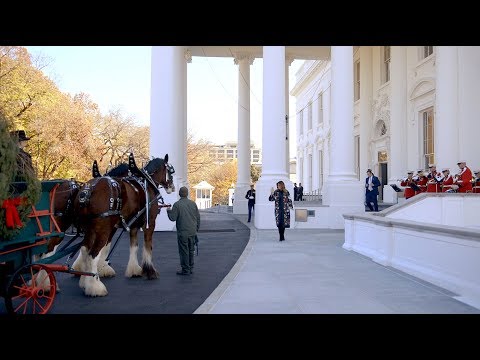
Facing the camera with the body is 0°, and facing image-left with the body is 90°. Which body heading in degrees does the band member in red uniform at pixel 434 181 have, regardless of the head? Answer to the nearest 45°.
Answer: approximately 45°

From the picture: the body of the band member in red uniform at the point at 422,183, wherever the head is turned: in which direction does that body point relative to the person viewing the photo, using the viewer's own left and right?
facing to the left of the viewer

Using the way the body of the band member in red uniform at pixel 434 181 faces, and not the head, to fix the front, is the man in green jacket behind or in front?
in front

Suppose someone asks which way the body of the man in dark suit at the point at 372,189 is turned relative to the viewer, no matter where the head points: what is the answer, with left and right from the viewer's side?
facing the viewer and to the left of the viewer

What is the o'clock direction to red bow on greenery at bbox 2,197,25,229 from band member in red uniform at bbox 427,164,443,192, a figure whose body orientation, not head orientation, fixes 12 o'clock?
The red bow on greenery is roughly at 11 o'clock from the band member in red uniform.

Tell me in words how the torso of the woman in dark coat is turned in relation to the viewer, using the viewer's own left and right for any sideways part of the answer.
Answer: facing the viewer

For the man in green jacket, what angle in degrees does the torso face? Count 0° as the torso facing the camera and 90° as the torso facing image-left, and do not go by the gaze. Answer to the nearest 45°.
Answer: approximately 135°

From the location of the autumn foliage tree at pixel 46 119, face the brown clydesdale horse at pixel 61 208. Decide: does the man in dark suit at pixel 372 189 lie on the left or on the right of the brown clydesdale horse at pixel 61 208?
left

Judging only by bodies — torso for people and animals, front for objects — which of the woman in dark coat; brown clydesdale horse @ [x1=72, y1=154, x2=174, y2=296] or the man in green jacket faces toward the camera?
the woman in dark coat

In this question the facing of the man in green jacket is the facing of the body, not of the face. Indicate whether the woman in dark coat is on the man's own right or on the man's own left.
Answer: on the man's own right

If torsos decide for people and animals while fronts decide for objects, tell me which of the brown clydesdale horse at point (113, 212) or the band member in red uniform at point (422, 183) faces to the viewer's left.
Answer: the band member in red uniform

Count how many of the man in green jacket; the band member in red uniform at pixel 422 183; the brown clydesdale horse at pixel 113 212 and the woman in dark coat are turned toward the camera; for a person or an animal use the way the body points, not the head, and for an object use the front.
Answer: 1

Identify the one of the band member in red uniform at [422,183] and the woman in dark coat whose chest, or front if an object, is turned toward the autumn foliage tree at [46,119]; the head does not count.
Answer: the band member in red uniform
